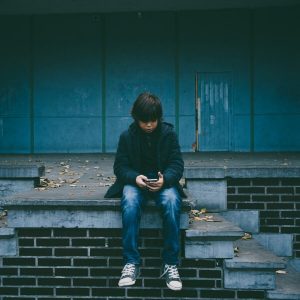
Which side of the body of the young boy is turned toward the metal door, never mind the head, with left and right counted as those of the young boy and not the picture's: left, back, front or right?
back

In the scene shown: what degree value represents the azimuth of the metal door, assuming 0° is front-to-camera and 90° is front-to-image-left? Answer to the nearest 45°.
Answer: approximately 0°

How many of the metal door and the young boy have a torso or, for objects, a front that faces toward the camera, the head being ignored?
2

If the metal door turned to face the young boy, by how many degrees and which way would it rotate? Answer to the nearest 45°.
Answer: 0° — it already faces them
